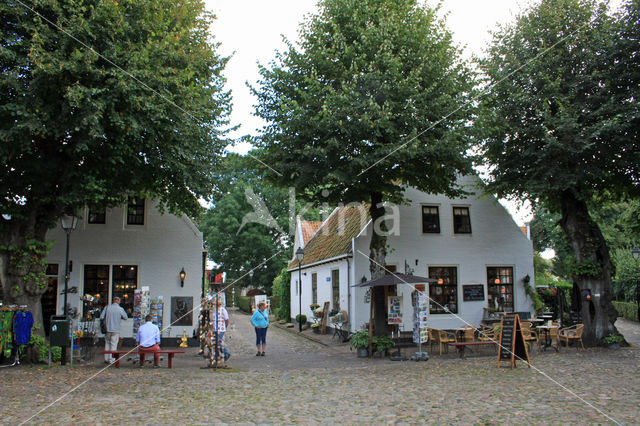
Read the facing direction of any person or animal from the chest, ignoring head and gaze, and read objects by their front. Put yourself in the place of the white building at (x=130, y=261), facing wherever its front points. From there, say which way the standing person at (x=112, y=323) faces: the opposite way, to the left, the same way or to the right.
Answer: the opposite way

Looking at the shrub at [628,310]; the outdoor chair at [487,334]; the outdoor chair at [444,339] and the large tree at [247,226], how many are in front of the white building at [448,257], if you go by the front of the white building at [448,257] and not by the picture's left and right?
2

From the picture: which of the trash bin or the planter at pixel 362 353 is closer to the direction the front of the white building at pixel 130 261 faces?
the trash bin

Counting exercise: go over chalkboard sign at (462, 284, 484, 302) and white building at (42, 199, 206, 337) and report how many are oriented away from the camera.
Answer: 0

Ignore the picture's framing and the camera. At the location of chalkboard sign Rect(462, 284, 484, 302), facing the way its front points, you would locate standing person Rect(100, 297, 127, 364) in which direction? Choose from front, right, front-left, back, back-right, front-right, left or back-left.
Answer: front-right

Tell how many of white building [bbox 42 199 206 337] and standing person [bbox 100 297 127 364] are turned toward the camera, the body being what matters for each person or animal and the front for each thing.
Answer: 1

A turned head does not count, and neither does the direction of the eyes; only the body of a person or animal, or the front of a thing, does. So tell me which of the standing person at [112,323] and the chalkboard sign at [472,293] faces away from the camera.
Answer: the standing person

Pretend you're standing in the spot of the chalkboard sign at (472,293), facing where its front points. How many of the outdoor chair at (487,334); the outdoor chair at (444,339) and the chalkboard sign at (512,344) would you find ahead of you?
3

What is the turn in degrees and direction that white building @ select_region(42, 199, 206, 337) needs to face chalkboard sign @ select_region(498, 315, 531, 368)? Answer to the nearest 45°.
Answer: approximately 45° to its left

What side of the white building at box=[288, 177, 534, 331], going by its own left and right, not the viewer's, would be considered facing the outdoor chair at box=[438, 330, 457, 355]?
front

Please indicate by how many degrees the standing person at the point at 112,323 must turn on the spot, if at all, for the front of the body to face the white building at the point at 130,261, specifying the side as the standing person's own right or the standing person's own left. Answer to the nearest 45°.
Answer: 0° — they already face it
